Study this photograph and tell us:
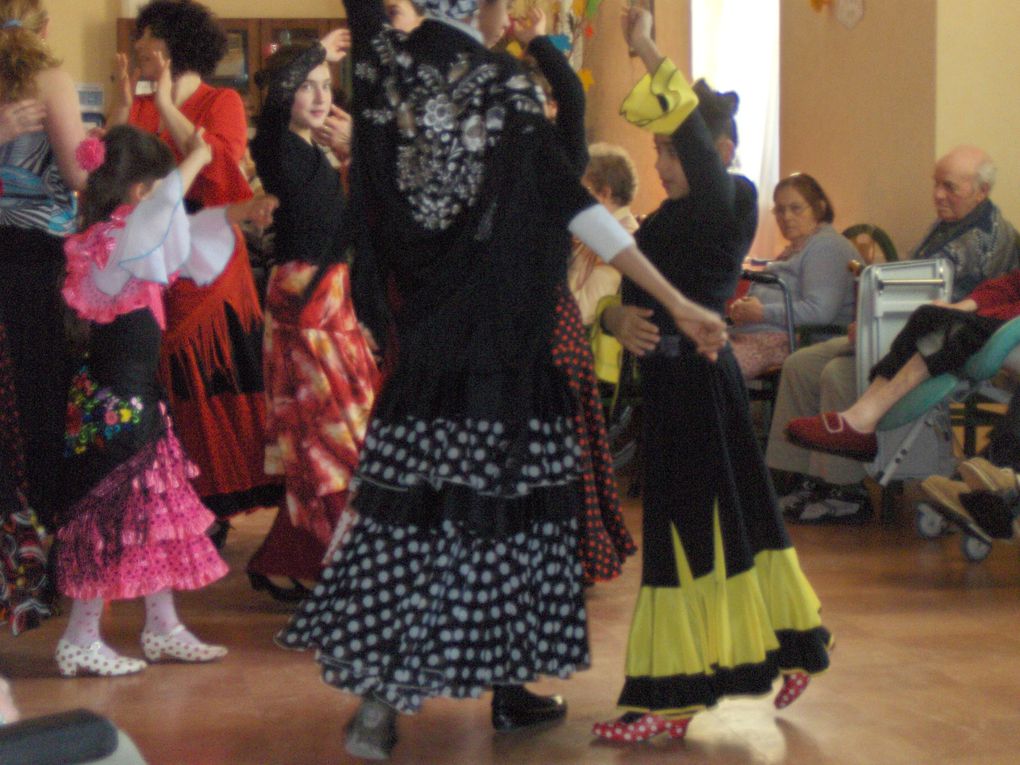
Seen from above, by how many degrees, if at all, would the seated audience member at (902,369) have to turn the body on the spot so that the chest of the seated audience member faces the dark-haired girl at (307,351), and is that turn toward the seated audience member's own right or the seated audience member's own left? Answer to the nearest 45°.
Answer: approximately 45° to the seated audience member's own left

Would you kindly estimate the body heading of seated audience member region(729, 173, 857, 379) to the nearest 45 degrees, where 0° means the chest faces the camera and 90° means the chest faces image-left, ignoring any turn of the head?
approximately 45°

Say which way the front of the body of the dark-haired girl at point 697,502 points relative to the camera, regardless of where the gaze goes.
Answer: to the viewer's left

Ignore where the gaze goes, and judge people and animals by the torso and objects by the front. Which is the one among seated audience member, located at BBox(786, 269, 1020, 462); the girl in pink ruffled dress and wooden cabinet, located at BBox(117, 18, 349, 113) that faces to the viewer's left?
the seated audience member

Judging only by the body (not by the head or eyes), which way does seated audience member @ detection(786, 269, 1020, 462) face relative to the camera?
to the viewer's left

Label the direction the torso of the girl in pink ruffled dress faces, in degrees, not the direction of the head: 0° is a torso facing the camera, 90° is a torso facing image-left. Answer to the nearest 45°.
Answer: approximately 270°

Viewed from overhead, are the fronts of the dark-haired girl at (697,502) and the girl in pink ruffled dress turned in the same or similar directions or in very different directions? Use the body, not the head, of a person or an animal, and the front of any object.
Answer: very different directions

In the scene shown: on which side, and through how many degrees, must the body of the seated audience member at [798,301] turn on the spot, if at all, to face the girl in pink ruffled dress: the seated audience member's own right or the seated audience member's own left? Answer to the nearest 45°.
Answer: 0° — they already face them
